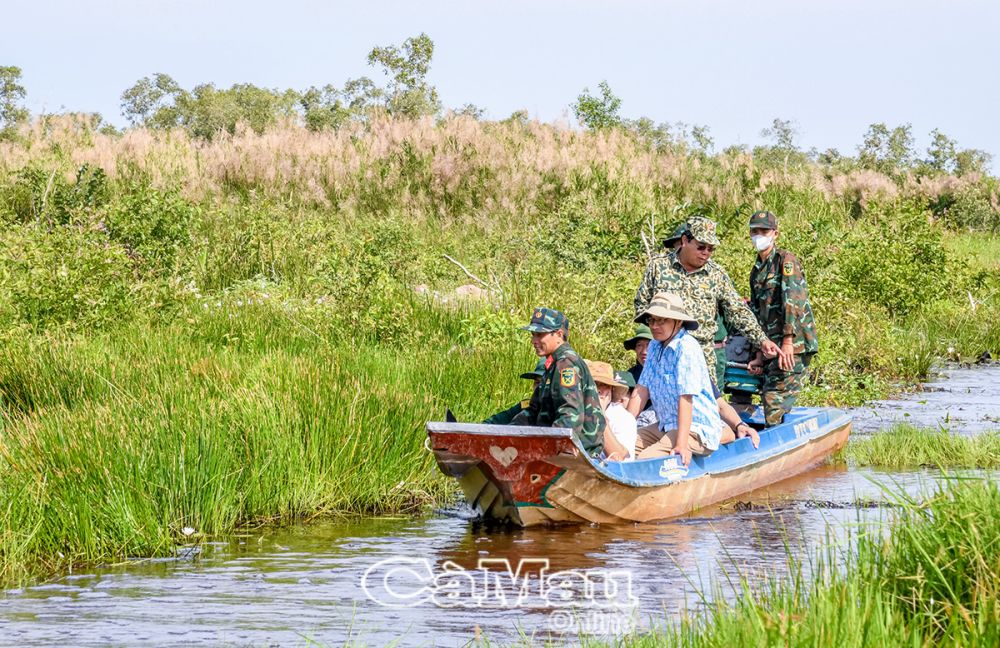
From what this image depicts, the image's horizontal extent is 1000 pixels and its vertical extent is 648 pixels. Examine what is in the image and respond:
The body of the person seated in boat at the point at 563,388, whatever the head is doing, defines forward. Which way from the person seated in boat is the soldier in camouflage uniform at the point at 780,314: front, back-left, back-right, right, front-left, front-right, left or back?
back

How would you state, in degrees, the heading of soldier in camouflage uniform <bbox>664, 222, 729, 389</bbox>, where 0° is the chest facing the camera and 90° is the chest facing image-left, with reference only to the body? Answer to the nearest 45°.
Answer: approximately 45°

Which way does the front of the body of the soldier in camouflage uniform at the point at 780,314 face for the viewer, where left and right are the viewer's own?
facing the viewer and to the left of the viewer

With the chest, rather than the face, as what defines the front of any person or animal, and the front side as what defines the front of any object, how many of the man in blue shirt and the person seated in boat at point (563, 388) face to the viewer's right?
0

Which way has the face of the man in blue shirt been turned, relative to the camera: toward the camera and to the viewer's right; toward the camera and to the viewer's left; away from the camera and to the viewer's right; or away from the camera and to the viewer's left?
toward the camera and to the viewer's left

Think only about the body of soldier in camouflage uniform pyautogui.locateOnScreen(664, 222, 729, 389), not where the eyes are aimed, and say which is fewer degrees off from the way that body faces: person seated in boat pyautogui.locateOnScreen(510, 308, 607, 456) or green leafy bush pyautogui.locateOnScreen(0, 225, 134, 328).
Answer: the person seated in boat
